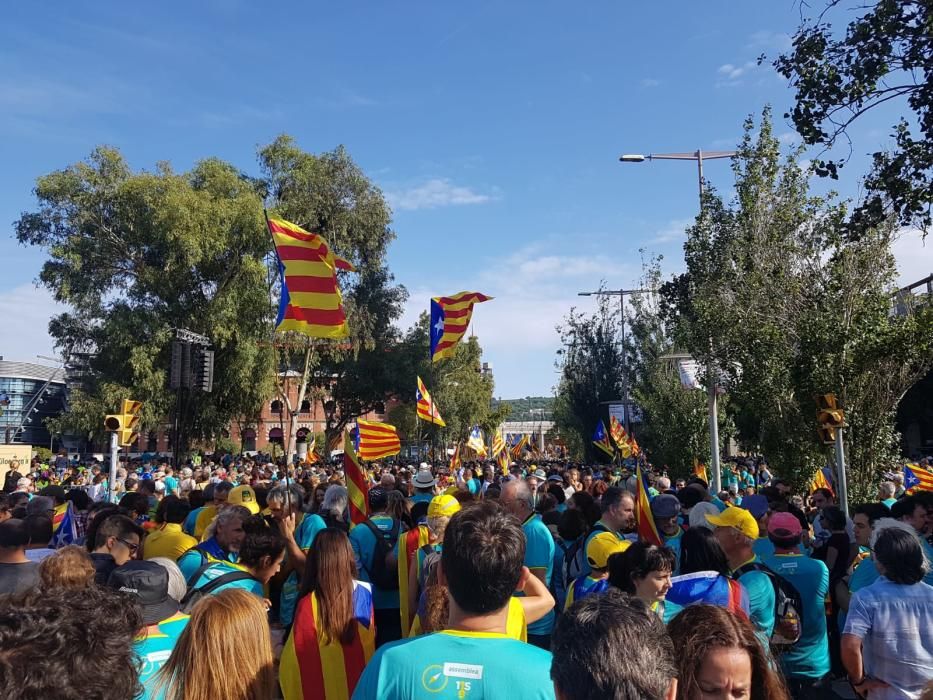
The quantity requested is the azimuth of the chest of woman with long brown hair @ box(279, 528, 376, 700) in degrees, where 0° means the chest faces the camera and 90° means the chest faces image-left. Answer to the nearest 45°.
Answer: approximately 180°

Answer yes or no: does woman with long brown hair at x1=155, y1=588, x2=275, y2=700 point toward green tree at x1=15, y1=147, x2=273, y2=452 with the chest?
yes

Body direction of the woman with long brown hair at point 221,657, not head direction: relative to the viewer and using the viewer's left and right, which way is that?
facing away from the viewer

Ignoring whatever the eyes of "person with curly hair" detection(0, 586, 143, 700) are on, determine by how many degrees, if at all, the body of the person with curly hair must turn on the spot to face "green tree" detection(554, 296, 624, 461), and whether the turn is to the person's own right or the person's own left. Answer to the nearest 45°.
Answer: approximately 45° to the person's own right

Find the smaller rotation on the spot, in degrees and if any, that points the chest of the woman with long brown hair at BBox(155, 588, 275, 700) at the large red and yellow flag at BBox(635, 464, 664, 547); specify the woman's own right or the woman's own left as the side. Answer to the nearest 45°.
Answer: approximately 45° to the woman's own right

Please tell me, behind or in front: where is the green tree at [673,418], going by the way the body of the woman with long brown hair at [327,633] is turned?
in front

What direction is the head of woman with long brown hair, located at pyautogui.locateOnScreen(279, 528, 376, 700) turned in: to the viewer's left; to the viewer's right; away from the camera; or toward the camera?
away from the camera

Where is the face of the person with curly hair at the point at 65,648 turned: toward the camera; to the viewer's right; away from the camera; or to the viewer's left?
away from the camera

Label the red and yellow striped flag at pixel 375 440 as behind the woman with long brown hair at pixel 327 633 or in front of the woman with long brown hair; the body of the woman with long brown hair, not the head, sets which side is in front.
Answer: in front

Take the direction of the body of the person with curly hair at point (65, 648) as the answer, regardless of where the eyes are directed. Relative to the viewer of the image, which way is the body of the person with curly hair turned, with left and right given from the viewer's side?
facing away from the viewer

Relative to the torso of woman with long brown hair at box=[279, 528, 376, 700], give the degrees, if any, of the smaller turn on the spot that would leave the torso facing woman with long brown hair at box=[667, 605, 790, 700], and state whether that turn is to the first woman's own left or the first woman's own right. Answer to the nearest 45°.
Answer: approximately 135° to the first woman's own right

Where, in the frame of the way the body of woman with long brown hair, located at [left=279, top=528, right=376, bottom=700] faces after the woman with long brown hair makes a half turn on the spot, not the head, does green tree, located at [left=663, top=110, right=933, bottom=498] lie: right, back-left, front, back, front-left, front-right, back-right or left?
back-left

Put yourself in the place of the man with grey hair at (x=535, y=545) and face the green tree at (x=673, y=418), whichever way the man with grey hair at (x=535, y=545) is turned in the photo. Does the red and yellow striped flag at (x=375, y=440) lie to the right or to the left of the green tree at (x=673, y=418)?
left

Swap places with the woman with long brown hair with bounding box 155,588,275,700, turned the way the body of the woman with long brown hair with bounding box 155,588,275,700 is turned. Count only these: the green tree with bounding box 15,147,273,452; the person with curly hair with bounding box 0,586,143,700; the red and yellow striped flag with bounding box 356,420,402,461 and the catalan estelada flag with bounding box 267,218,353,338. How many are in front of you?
3

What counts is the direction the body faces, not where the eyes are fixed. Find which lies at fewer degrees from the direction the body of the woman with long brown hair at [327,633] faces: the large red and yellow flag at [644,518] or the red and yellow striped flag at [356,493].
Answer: the red and yellow striped flag

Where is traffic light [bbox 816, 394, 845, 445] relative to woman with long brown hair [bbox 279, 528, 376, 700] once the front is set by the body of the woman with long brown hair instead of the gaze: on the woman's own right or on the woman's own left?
on the woman's own right
